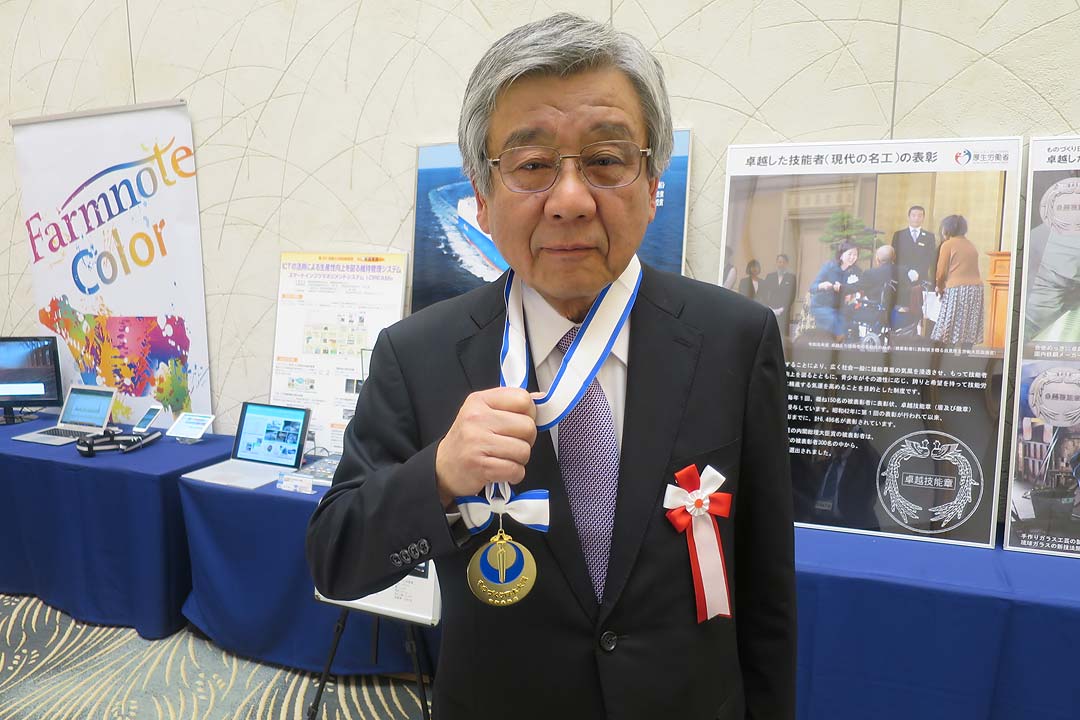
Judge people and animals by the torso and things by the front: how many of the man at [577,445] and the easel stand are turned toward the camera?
2

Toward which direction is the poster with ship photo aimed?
toward the camera

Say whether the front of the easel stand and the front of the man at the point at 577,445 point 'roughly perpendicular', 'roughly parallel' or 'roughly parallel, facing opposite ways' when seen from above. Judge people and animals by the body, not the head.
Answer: roughly parallel

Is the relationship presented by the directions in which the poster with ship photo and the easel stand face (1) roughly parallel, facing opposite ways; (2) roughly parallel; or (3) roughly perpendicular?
roughly parallel

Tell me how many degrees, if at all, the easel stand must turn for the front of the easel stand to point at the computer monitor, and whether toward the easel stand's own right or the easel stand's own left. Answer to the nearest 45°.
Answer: approximately 135° to the easel stand's own right

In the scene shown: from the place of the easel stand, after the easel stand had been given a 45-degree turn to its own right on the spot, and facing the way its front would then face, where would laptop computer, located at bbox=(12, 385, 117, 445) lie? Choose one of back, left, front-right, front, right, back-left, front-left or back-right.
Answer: right

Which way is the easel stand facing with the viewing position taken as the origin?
facing the viewer

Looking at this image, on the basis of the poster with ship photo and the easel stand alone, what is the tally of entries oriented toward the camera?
2
